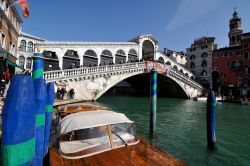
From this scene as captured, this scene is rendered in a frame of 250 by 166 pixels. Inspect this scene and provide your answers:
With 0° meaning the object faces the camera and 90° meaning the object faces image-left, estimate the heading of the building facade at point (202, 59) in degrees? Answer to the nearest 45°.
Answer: approximately 45°

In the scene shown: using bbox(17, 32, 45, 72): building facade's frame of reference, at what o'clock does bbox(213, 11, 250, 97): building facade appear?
bbox(213, 11, 250, 97): building facade is roughly at 11 o'clock from bbox(17, 32, 45, 72): building facade.

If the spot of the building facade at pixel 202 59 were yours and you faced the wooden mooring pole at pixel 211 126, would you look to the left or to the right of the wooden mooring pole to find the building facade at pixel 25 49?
right

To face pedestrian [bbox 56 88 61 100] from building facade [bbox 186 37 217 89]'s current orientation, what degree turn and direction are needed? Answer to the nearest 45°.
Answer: approximately 45° to its left

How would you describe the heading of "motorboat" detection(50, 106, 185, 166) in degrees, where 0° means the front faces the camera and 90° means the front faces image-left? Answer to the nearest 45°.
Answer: approximately 315°

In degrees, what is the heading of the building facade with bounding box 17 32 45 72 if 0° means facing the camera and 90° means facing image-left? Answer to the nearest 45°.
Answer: approximately 315°

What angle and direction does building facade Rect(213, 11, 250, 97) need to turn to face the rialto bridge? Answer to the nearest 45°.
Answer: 0° — it already faces it

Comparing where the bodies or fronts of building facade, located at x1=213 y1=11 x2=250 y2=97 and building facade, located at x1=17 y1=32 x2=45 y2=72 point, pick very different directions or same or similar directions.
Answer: very different directions

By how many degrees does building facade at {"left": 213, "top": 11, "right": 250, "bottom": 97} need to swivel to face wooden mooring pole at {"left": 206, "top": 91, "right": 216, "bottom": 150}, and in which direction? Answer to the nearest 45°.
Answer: approximately 45° to its left
